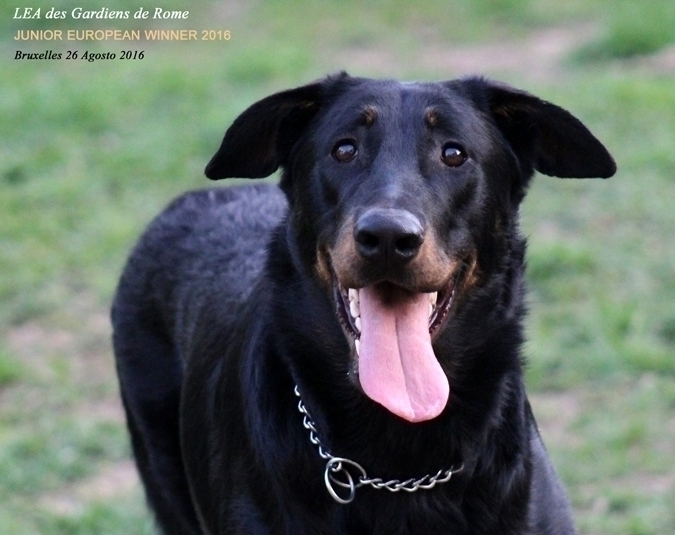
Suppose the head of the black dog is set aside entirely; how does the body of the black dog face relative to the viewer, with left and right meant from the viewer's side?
facing the viewer and to the right of the viewer
